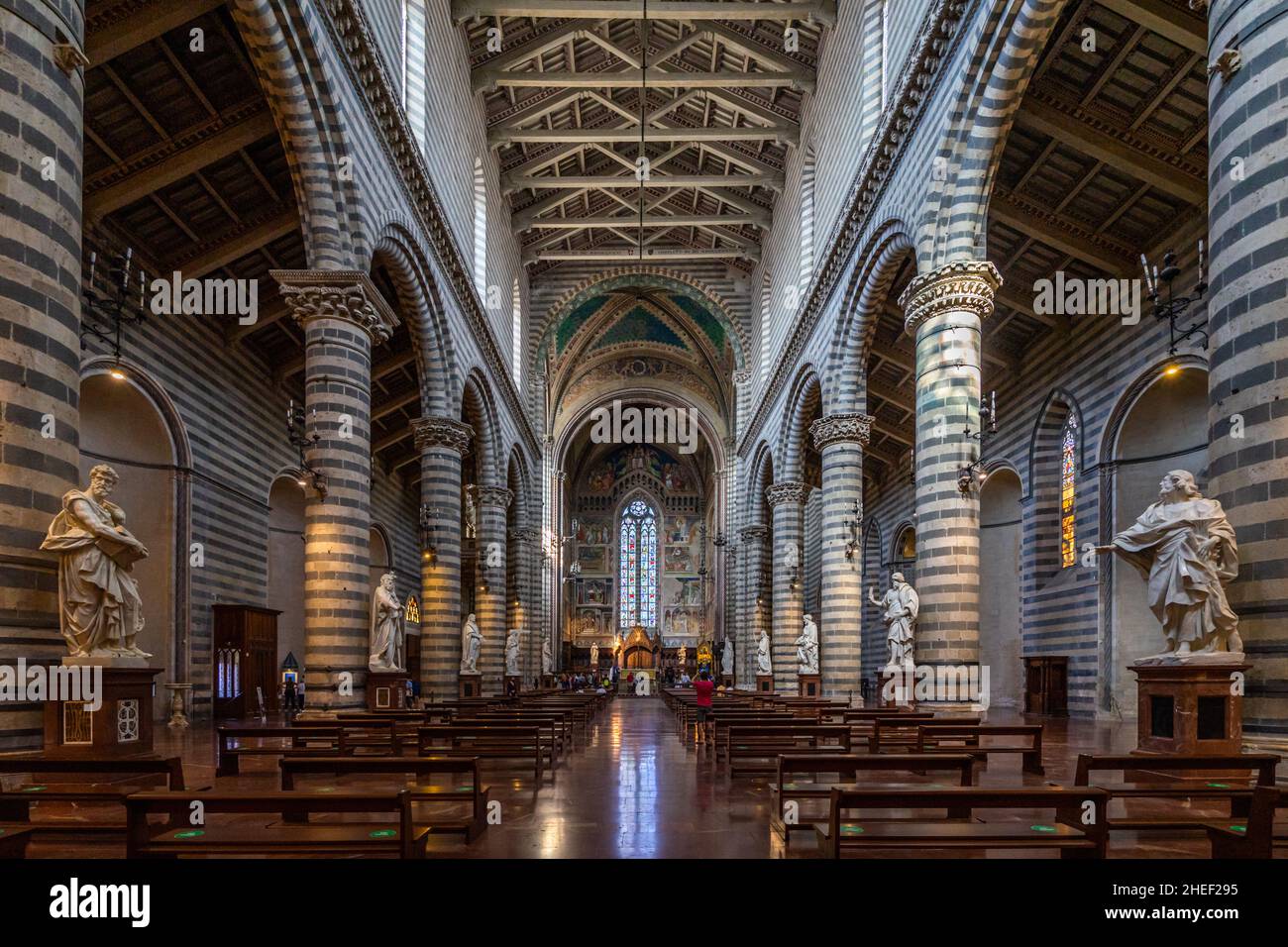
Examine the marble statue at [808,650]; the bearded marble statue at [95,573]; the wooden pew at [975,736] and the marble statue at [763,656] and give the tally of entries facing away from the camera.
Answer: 1

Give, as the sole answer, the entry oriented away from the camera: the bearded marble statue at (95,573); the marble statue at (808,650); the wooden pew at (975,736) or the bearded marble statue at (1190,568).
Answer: the wooden pew

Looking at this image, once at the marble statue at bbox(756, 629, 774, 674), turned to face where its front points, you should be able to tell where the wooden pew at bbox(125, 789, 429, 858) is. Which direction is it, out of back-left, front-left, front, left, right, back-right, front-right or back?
front-left

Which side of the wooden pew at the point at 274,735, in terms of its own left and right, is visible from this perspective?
back

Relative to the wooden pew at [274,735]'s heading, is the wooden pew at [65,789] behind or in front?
behind

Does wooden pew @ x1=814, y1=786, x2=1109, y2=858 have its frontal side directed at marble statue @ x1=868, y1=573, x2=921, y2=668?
yes

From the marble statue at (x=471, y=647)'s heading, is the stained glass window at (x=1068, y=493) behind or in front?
in front

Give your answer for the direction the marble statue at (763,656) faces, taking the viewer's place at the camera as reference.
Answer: facing the viewer and to the left of the viewer

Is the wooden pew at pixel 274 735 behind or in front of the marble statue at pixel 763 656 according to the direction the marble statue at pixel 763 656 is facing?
in front

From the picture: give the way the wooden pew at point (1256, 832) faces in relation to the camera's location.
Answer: facing away from the viewer and to the left of the viewer

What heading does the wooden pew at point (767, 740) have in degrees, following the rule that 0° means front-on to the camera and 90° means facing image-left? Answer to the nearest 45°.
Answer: approximately 180°

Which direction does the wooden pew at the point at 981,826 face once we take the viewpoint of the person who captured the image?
facing away from the viewer

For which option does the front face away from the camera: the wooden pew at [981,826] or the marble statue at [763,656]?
the wooden pew

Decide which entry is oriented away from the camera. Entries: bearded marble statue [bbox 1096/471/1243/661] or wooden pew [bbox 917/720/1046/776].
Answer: the wooden pew

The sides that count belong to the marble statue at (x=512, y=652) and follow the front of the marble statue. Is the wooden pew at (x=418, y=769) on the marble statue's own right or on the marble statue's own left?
on the marble statue's own right

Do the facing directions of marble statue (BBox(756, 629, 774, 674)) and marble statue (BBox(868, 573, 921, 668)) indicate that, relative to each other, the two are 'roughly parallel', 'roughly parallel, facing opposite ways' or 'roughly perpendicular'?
roughly parallel

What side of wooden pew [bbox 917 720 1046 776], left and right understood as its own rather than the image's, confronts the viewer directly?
back
